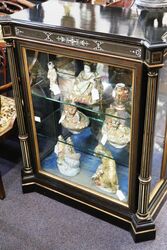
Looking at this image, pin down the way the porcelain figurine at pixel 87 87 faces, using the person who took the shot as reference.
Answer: facing the viewer

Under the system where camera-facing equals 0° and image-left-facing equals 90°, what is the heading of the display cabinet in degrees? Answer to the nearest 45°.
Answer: approximately 45°
